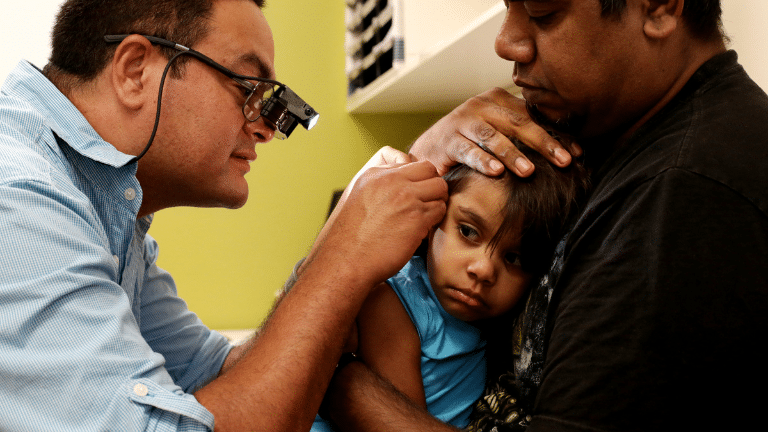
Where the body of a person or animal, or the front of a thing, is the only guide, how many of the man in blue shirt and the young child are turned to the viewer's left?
0

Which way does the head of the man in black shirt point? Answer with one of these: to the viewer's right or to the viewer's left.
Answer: to the viewer's left

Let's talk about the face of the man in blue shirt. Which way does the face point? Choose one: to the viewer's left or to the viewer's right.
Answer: to the viewer's right

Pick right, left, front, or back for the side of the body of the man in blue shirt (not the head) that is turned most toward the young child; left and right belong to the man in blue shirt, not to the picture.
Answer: front

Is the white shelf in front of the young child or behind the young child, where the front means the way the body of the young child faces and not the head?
behind

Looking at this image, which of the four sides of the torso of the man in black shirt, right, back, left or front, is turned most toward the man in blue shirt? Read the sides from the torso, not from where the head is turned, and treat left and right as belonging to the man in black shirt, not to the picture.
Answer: front

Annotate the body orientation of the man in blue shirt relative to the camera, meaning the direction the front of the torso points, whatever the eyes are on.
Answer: to the viewer's right

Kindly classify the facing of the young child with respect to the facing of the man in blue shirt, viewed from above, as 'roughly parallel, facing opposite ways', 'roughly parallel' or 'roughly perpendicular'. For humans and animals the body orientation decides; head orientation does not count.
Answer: roughly perpendicular

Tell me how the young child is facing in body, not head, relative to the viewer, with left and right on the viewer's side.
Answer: facing the viewer and to the right of the viewer

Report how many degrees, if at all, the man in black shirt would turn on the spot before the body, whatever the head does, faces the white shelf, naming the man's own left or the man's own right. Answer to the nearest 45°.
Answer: approximately 90° to the man's own right

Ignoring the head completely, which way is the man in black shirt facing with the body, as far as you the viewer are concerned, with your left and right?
facing to the left of the viewer

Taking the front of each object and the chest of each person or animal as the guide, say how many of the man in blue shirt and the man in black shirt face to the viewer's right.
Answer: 1
